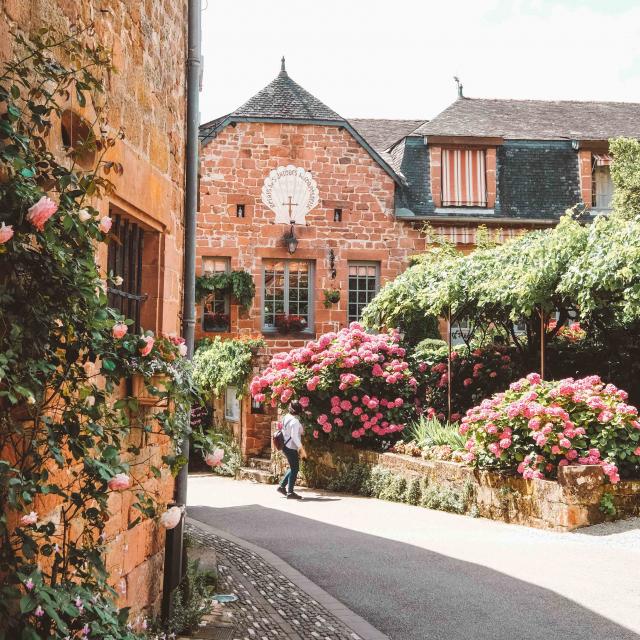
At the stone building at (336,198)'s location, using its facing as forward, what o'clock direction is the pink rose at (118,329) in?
The pink rose is roughly at 12 o'clock from the stone building.

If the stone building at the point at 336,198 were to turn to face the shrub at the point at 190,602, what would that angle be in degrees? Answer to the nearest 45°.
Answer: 0° — it already faces it

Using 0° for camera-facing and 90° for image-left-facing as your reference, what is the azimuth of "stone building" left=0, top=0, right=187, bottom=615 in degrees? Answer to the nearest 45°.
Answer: approximately 315°

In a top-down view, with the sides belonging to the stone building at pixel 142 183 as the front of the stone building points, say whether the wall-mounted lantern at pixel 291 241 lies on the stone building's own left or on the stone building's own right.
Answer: on the stone building's own left

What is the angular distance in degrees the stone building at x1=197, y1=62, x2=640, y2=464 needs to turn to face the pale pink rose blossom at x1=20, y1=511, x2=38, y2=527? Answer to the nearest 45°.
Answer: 0° — it already faces it

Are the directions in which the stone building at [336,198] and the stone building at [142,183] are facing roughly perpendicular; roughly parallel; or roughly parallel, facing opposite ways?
roughly perpendicular

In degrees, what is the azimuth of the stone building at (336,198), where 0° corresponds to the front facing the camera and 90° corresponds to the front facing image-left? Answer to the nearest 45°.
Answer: approximately 0°
